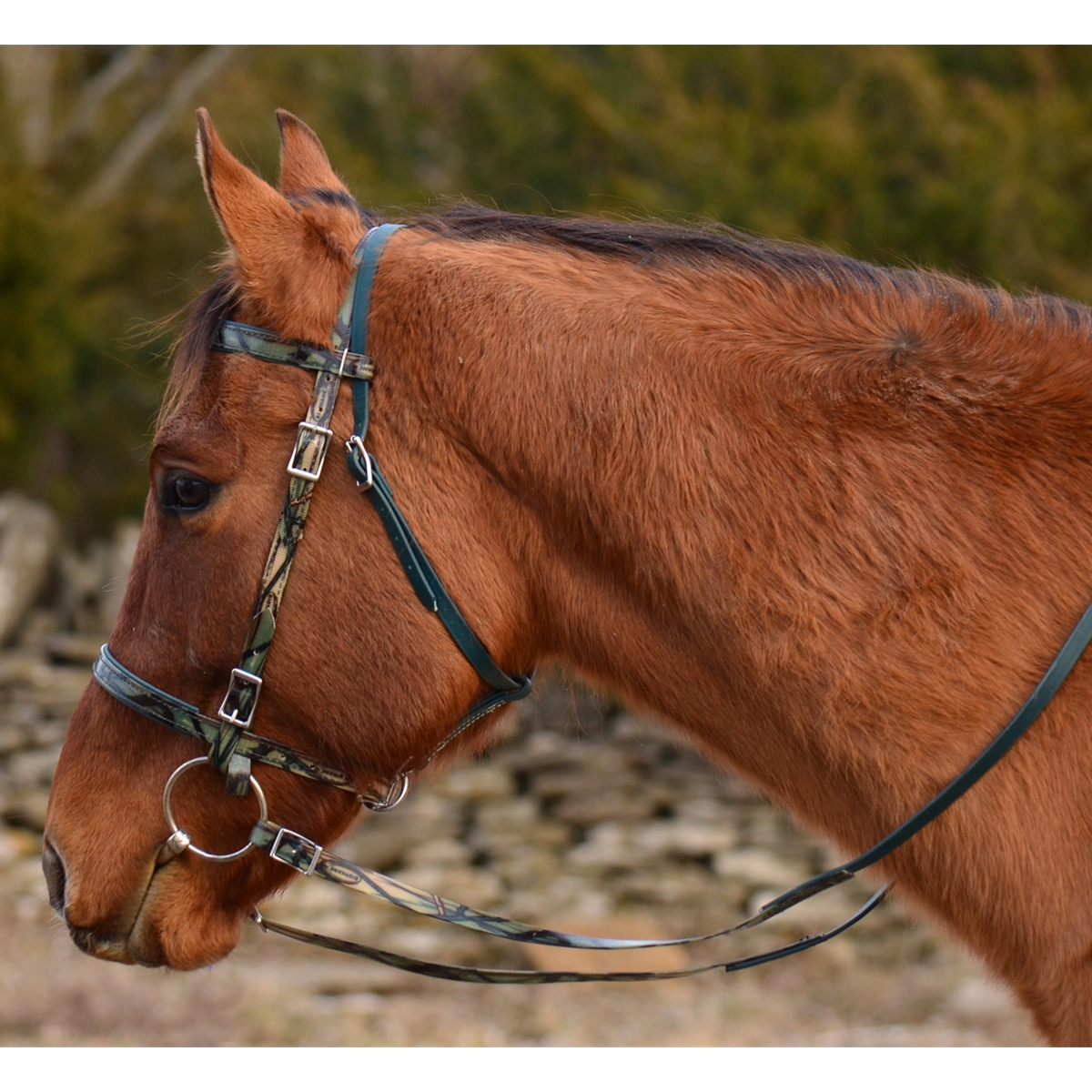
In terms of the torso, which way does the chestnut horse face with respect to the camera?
to the viewer's left

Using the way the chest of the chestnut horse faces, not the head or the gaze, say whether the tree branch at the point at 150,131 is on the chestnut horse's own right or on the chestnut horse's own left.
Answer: on the chestnut horse's own right
